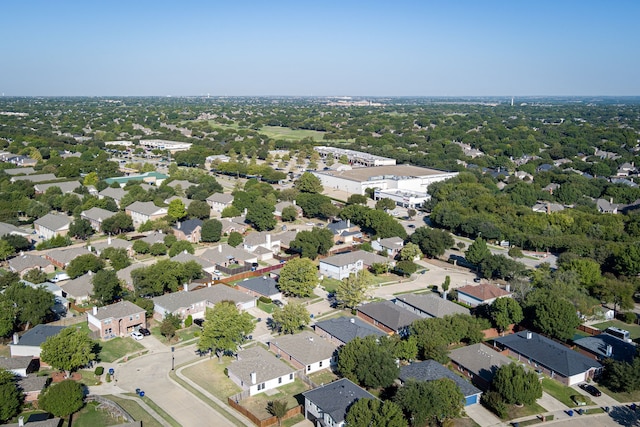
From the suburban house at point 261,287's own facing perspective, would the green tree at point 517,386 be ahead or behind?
ahead

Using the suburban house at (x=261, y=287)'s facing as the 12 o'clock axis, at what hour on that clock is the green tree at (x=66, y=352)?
The green tree is roughly at 3 o'clock from the suburban house.

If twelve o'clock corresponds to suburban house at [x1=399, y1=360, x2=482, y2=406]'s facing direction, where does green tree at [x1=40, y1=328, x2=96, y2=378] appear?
The green tree is roughly at 4 o'clock from the suburban house.

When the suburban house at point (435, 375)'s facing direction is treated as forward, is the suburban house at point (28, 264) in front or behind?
behind

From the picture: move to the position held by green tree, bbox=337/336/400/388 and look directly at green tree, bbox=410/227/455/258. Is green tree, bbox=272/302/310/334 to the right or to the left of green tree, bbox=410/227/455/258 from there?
left

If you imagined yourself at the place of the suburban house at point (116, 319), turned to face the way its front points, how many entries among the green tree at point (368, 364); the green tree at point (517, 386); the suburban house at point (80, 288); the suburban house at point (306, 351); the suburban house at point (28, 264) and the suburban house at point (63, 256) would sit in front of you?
3

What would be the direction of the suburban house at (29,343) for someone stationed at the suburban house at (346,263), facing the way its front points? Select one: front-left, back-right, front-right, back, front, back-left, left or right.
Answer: right

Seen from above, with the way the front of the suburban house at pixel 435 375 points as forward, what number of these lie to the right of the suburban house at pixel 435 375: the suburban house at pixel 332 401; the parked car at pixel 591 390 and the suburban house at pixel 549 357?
1

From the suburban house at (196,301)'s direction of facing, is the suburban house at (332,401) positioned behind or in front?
in front
